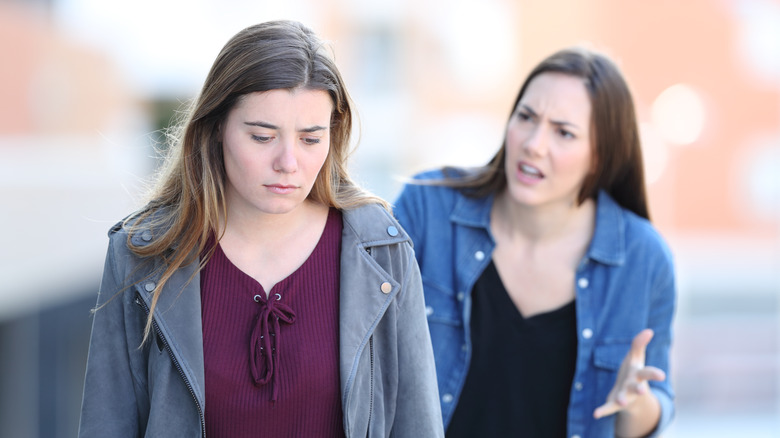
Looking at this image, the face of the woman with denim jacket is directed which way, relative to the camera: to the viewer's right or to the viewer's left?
to the viewer's left

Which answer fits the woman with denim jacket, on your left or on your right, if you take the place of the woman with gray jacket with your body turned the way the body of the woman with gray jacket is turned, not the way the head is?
on your left

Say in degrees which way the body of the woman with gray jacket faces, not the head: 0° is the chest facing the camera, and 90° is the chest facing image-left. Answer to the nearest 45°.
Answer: approximately 0°
